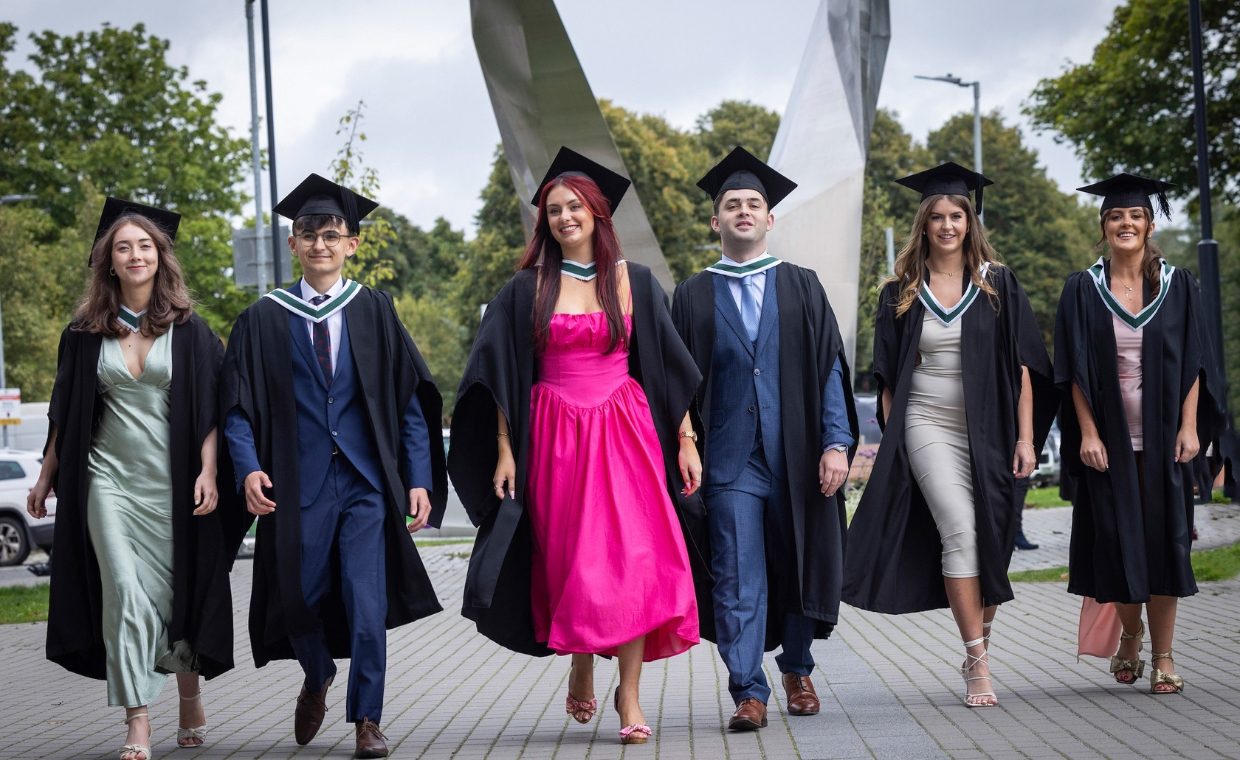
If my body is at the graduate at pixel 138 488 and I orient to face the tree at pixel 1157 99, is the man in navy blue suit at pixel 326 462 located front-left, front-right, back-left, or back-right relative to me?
front-right

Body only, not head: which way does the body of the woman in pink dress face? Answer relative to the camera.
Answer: toward the camera

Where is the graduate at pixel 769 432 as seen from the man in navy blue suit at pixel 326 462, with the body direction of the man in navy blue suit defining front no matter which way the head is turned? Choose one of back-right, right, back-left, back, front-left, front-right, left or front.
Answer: left

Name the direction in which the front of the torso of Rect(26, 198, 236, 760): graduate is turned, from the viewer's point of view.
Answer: toward the camera

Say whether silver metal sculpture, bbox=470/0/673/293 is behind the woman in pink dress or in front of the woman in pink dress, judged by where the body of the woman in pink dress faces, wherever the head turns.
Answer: behind

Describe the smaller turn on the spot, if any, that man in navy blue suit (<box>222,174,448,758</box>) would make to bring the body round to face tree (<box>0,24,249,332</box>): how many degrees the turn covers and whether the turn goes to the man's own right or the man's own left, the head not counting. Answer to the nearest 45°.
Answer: approximately 180°

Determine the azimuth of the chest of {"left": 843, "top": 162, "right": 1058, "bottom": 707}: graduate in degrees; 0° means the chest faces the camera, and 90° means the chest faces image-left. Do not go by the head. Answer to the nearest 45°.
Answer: approximately 0°

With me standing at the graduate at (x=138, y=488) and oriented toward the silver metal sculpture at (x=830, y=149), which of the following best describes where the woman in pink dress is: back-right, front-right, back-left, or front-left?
front-right

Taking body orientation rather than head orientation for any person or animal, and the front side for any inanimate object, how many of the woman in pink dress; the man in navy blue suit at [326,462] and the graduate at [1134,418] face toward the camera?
3

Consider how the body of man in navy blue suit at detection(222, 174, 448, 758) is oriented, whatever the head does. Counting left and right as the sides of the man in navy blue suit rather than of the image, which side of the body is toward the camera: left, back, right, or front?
front

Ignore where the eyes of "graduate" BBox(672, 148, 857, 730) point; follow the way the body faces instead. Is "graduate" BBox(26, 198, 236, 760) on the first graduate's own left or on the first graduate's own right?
on the first graduate's own right
